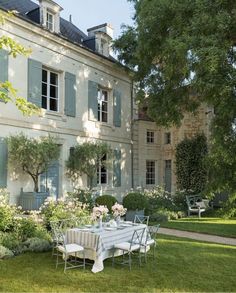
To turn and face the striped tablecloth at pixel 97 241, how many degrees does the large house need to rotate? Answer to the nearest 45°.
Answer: approximately 45° to its right

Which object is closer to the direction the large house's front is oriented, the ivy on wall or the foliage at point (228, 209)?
the foliage

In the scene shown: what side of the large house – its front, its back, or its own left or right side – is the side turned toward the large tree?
front

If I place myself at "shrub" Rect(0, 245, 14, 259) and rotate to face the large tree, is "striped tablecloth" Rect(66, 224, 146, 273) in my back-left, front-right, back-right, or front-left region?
front-right

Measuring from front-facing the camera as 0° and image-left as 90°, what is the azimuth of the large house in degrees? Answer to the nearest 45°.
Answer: approximately 315°

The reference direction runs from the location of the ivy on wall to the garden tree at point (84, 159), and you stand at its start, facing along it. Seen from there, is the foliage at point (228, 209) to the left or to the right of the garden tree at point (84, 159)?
left

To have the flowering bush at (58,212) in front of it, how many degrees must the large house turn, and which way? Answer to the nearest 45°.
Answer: approximately 45° to its right

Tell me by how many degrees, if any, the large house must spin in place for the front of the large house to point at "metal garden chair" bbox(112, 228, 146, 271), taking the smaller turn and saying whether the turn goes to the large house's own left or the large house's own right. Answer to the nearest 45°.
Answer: approximately 45° to the large house's own right

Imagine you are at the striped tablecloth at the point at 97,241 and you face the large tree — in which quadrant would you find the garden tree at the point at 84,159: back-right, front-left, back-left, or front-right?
front-left

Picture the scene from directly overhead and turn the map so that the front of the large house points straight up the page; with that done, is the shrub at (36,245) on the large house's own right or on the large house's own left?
on the large house's own right
